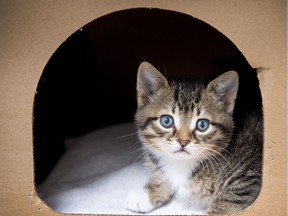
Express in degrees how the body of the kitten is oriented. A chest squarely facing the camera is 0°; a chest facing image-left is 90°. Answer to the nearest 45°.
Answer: approximately 45°
